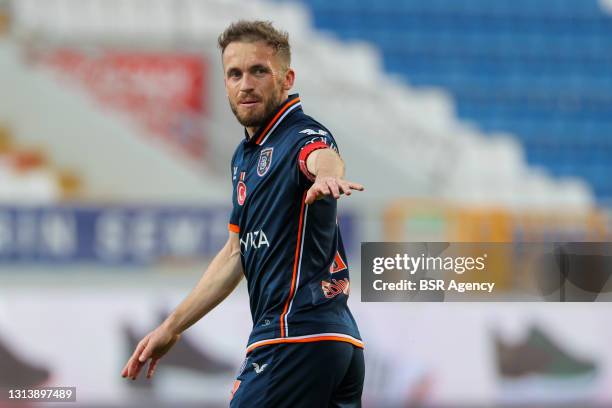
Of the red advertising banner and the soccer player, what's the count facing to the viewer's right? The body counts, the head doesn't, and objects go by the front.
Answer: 0

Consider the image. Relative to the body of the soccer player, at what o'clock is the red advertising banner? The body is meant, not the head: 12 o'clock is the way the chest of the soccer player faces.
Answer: The red advertising banner is roughly at 4 o'clock from the soccer player.

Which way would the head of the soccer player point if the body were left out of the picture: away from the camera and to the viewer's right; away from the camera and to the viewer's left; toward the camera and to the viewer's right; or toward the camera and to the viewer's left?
toward the camera and to the viewer's left

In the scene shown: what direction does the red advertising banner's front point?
toward the camera

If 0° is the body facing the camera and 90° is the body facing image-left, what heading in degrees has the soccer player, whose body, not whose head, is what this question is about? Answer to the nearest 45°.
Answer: approximately 45°

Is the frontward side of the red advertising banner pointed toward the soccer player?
yes
